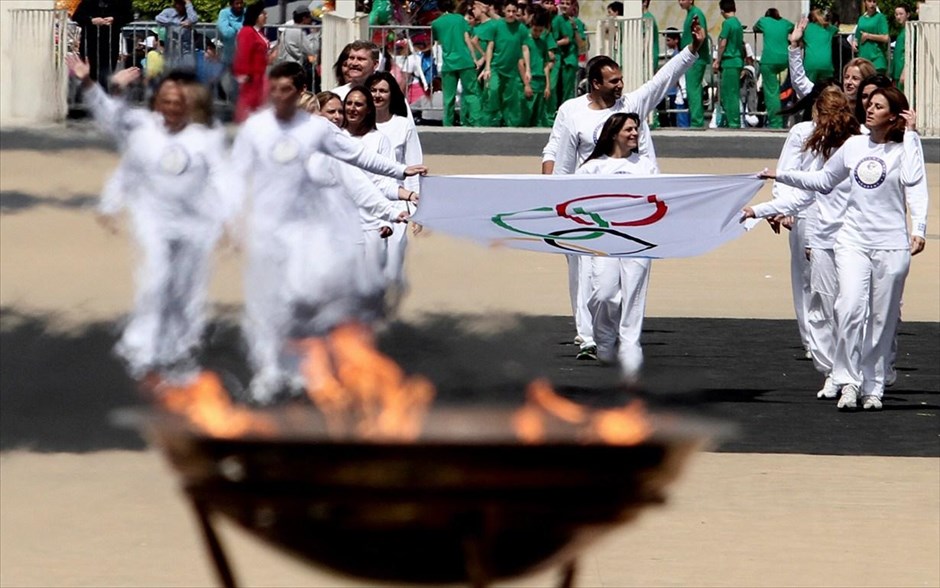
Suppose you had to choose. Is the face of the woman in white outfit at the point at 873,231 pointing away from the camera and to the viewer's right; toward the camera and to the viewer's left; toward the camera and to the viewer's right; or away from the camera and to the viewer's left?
toward the camera and to the viewer's left

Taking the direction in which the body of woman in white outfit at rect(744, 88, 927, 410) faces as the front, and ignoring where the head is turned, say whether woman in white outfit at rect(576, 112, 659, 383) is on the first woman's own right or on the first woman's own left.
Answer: on the first woman's own right

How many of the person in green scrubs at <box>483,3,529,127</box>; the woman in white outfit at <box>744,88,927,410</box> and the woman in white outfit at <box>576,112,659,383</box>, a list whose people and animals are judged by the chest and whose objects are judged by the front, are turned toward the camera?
3

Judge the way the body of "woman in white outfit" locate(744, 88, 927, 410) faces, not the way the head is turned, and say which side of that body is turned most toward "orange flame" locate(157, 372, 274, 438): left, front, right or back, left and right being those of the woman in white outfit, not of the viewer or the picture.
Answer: front

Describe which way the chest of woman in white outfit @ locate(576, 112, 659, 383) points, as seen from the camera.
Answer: toward the camera

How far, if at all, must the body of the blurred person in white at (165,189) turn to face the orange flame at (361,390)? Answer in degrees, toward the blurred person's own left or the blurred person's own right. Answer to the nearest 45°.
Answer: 0° — they already face it

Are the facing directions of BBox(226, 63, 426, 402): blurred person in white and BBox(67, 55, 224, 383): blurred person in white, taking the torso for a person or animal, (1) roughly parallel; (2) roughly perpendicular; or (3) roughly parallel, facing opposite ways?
roughly parallel

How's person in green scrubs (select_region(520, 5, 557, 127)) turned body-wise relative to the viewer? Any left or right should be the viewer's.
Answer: facing the viewer and to the left of the viewer

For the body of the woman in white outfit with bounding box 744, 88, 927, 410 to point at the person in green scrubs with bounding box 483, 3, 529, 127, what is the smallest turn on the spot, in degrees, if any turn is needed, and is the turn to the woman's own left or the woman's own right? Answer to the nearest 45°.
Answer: approximately 180°

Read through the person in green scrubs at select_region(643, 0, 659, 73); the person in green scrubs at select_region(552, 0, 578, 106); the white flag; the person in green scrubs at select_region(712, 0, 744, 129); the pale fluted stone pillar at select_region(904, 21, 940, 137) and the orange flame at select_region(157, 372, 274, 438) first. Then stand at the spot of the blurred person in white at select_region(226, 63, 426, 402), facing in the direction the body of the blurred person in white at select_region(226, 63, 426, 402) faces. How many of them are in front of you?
1

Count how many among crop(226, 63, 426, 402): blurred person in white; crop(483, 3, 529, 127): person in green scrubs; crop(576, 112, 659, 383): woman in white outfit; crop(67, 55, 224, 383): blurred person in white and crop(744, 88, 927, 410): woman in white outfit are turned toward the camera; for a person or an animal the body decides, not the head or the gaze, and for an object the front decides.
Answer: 5

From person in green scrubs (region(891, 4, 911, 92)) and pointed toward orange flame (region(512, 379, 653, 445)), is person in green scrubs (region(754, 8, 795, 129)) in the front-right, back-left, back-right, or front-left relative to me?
front-right

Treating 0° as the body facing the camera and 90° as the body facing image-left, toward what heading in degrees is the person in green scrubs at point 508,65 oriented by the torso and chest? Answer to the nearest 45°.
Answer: approximately 0°

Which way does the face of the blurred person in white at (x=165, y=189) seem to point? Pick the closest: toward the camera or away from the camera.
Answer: toward the camera

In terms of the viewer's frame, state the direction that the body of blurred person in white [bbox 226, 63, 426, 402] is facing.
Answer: toward the camera
